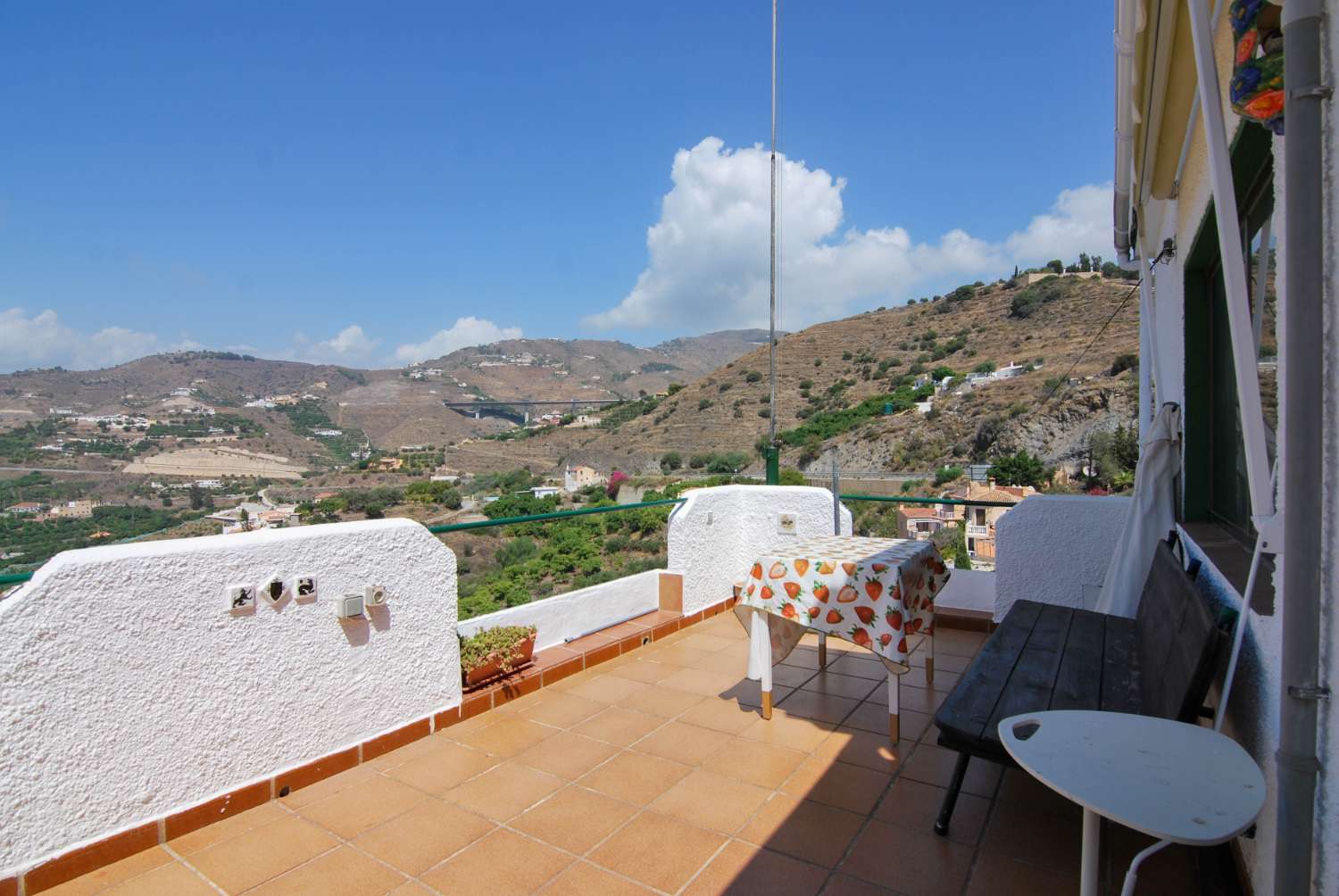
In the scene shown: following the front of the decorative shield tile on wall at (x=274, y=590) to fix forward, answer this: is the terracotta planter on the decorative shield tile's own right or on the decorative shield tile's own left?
on the decorative shield tile's own left

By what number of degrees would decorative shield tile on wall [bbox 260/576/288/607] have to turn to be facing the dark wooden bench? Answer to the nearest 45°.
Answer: approximately 45° to its left

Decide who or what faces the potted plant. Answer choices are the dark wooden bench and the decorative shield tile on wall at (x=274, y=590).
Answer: the dark wooden bench

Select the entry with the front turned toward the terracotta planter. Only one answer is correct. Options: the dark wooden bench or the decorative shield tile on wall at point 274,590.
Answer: the dark wooden bench

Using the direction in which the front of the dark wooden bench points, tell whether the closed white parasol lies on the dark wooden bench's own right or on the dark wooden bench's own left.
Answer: on the dark wooden bench's own right

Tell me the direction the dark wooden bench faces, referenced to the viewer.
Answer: facing to the left of the viewer

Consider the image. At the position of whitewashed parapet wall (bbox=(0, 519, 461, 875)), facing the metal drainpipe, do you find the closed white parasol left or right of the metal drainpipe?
left

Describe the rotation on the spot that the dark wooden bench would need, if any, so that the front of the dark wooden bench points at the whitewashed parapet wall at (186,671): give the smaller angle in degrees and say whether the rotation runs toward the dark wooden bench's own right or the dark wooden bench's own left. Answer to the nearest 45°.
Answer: approximately 45° to the dark wooden bench's own left

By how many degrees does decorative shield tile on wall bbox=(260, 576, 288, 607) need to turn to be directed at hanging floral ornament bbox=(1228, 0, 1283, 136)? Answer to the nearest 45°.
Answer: approximately 45° to its left

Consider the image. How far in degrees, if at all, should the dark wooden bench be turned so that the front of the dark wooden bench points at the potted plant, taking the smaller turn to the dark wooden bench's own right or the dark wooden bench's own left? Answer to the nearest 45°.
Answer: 0° — it already faces it
